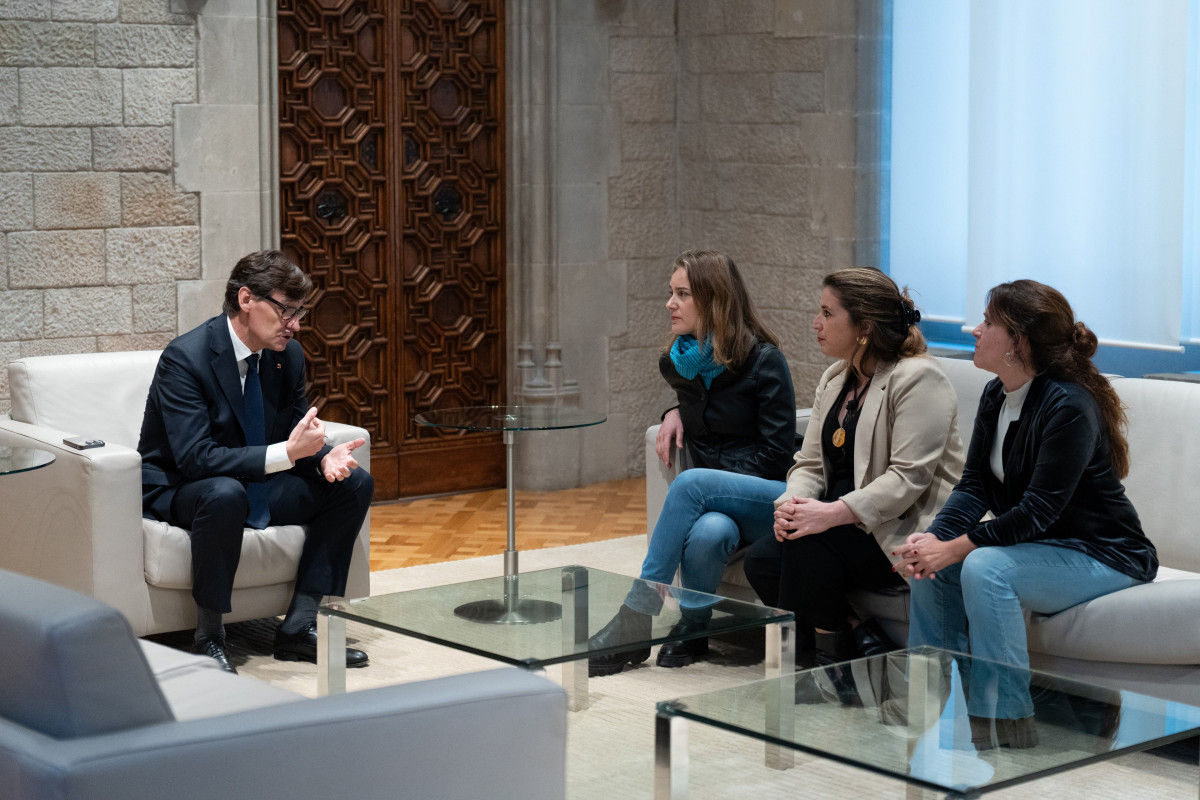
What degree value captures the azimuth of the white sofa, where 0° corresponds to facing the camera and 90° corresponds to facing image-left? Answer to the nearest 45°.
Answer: approximately 45°

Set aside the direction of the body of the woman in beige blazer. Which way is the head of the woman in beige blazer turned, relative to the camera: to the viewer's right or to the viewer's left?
to the viewer's left

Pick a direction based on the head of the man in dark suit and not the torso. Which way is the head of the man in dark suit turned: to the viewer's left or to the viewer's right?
to the viewer's right

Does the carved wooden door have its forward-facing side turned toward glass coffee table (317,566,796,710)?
yes

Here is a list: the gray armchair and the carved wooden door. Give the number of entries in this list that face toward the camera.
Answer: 1

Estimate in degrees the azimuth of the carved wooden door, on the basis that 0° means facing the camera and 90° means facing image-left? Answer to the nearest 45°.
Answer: approximately 0°

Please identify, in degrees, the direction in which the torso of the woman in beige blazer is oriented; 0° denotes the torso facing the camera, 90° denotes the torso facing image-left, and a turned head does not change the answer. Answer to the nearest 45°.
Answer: approximately 45°

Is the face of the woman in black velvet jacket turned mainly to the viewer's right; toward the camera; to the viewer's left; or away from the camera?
to the viewer's left
